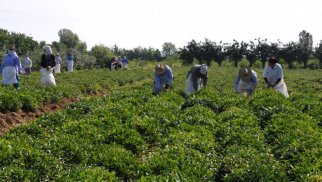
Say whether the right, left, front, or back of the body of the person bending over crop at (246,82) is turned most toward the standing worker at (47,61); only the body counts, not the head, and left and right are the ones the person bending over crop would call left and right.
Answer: right

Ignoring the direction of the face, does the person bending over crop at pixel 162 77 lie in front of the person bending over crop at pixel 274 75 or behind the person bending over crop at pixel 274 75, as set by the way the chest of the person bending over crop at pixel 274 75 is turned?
in front

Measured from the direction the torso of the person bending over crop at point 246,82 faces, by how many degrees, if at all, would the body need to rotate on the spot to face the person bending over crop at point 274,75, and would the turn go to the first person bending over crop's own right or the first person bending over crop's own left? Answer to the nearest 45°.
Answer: approximately 90° to the first person bending over crop's own left

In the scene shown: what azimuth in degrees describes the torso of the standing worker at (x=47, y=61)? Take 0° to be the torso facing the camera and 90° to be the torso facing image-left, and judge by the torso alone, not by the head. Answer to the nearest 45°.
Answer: approximately 0°

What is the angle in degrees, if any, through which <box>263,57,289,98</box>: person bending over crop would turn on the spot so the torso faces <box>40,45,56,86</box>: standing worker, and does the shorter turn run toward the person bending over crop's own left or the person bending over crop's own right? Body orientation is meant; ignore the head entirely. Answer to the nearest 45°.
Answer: approximately 45° to the person bending over crop's own right

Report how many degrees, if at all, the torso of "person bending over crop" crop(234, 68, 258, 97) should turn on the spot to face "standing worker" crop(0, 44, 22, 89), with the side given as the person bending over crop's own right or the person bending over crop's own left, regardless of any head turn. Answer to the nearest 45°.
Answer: approximately 90° to the person bending over crop's own right

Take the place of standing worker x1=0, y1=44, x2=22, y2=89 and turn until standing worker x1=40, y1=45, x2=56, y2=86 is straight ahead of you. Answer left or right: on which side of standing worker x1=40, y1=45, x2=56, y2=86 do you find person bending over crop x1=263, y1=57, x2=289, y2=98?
right

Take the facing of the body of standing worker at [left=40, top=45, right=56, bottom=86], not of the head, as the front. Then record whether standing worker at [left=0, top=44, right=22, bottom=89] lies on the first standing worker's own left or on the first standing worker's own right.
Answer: on the first standing worker's own right

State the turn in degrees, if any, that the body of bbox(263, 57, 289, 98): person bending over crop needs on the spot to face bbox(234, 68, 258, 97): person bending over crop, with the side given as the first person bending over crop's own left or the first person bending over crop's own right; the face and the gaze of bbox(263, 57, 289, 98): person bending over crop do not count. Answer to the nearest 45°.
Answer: approximately 45° to the first person bending over crop's own right

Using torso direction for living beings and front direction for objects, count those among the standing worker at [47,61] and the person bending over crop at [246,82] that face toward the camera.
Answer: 2

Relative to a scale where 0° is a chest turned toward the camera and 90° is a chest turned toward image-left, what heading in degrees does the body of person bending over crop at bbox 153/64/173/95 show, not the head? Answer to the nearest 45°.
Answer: approximately 45°

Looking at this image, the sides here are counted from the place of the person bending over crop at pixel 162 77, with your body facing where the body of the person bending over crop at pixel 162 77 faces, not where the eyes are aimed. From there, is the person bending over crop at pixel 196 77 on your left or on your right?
on your left

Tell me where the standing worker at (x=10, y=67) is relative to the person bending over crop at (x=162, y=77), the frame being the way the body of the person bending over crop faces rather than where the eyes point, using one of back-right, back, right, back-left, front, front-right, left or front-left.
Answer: front-right
